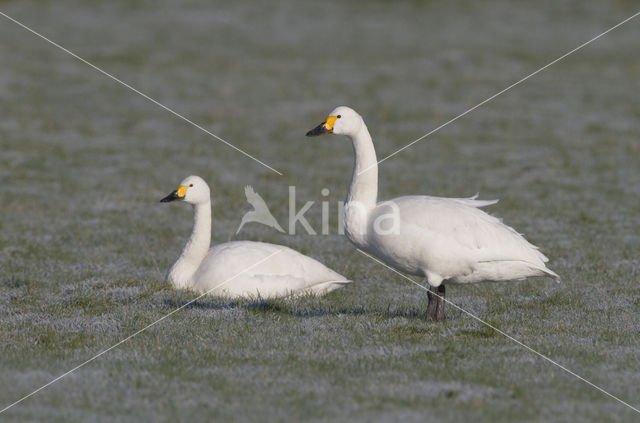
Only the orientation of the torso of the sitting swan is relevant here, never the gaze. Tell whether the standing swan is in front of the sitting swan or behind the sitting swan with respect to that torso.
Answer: behind

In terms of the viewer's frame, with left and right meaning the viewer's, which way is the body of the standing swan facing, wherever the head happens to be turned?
facing to the left of the viewer

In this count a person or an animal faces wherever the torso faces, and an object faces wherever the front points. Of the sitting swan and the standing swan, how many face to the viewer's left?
2

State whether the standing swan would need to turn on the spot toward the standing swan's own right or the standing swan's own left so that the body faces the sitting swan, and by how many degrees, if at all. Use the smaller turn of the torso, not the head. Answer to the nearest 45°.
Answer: approximately 45° to the standing swan's own right

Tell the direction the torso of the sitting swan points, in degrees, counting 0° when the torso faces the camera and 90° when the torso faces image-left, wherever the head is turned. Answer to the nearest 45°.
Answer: approximately 90°
